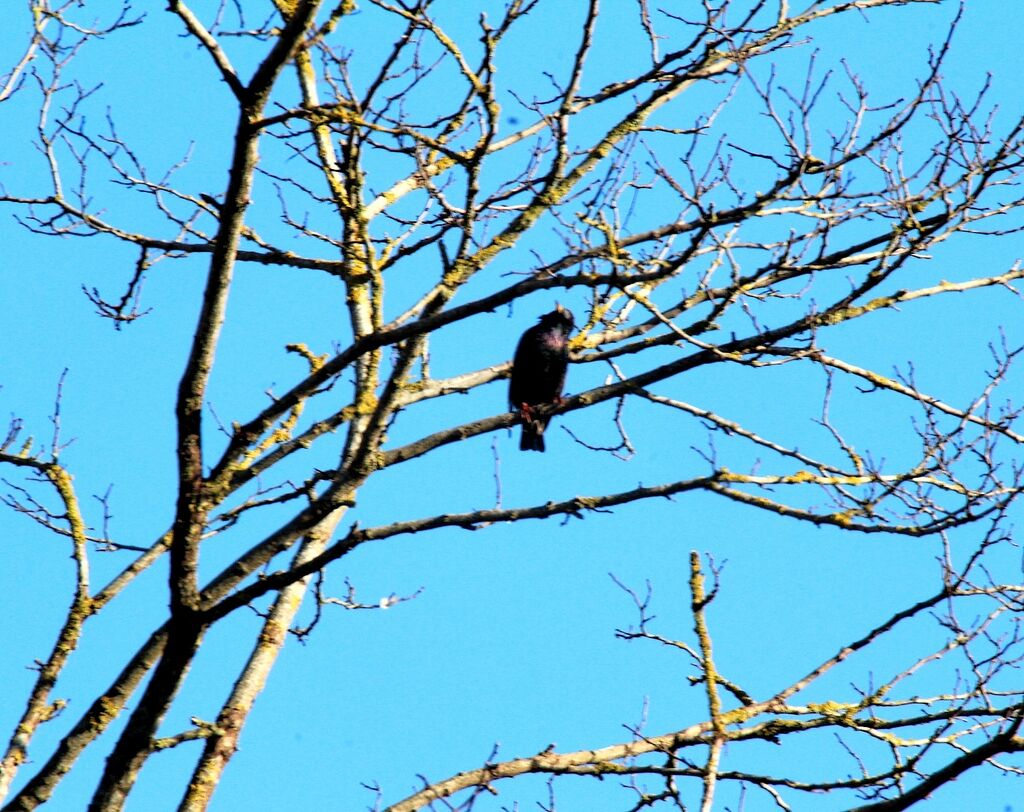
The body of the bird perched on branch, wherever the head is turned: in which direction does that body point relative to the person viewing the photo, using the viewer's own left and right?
facing the viewer and to the right of the viewer
